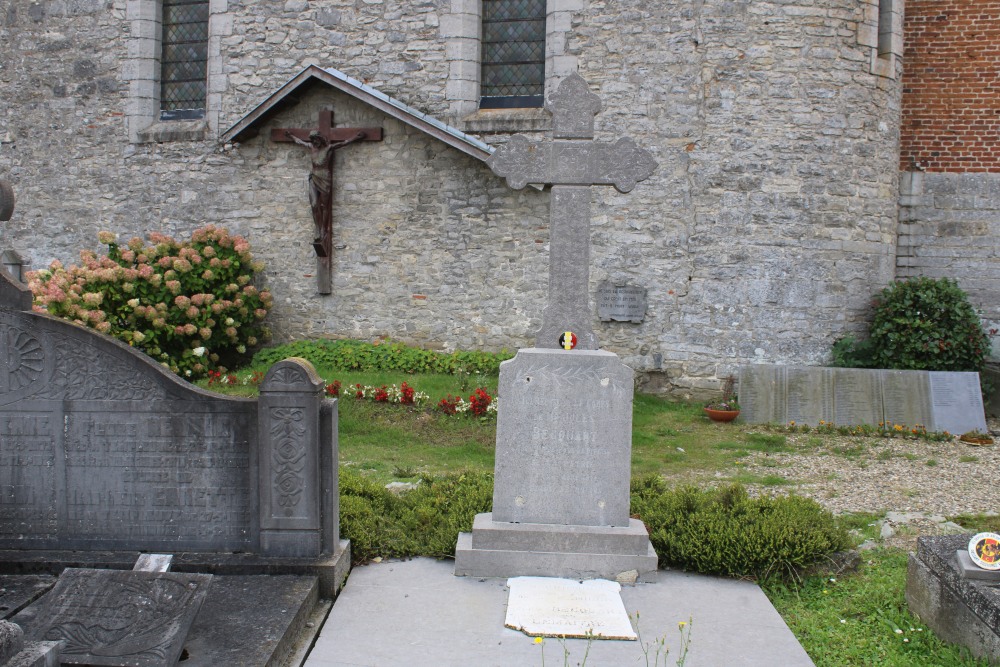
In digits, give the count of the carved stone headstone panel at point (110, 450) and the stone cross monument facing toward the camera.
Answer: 2

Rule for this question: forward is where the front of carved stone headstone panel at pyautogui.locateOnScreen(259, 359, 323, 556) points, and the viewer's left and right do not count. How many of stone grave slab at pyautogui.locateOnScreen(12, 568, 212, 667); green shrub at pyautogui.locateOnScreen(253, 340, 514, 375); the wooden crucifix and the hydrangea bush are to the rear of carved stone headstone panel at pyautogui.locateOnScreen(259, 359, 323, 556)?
3

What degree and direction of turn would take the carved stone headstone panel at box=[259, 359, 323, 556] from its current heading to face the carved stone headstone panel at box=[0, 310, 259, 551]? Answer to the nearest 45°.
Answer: approximately 90° to its right

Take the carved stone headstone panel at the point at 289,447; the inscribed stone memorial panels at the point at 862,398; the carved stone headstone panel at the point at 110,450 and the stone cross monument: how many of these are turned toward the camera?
4

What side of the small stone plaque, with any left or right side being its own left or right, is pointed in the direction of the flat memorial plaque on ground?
front

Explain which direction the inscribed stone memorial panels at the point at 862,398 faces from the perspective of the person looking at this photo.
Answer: facing the viewer

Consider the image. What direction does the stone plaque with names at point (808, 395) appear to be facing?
toward the camera

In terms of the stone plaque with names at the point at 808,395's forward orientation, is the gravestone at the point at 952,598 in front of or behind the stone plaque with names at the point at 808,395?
in front

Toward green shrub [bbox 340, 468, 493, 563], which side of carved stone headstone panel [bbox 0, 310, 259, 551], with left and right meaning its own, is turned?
left

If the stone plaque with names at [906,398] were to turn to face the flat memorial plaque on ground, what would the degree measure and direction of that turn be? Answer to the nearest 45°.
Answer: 0° — it already faces it

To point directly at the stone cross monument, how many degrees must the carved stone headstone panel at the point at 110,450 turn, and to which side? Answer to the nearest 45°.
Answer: approximately 90° to its left

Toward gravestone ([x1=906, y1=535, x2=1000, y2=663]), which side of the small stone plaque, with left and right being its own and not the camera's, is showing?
front

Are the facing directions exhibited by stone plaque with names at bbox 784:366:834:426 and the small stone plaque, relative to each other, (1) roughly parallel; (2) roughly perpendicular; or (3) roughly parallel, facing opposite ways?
roughly parallel

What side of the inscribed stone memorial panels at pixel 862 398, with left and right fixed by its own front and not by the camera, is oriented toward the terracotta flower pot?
right

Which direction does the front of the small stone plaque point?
toward the camera
